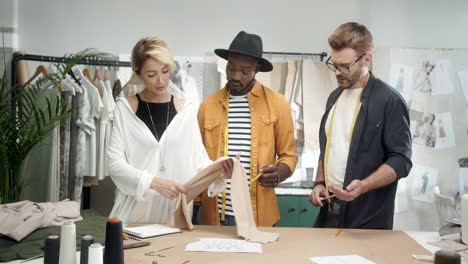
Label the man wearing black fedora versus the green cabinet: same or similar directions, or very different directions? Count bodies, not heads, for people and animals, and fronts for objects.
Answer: same or similar directions

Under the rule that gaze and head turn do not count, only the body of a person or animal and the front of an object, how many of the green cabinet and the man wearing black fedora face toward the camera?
2

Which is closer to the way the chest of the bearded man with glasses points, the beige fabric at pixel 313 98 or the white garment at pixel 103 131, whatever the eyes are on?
the white garment

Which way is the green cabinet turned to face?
toward the camera

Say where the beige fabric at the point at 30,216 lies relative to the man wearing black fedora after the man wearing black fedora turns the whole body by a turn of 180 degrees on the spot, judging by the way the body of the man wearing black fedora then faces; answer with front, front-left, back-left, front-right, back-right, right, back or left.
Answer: back-left

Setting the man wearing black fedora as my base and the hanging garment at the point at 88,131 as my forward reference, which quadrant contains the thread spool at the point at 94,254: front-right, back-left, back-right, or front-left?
back-left

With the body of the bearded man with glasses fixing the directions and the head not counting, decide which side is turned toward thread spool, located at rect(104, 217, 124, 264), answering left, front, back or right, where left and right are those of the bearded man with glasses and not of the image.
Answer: front

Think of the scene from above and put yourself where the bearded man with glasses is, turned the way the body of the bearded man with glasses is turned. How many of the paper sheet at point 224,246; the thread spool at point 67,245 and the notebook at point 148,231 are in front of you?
3

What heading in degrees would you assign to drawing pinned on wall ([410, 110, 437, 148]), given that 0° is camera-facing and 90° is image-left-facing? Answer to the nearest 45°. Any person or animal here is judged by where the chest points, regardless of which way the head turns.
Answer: approximately 45°

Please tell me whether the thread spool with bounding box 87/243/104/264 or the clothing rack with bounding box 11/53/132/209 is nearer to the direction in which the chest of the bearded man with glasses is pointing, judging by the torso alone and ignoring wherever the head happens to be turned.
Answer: the thread spool

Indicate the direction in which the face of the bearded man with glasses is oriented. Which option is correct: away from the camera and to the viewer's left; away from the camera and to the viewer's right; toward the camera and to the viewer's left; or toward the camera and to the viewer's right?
toward the camera and to the viewer's left
